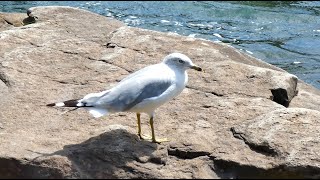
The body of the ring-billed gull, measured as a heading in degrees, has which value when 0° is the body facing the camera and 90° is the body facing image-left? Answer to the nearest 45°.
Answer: approximately 270°
